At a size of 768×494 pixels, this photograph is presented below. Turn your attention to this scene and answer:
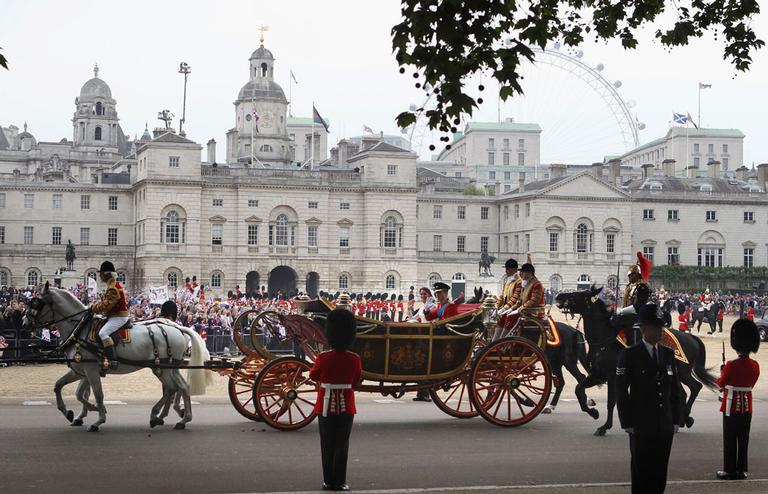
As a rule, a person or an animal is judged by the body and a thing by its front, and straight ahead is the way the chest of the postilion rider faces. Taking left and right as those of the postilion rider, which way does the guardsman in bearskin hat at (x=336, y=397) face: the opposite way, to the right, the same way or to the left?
to the right

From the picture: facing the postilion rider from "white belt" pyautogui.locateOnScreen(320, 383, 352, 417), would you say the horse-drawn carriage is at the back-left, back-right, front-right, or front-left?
front-right

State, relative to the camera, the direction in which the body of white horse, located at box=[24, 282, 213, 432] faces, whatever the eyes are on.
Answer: to the viewer's left

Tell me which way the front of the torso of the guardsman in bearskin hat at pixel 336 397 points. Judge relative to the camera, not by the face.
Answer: away from the camera

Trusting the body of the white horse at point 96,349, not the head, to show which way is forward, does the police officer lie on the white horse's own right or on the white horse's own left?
on the white horse's own left

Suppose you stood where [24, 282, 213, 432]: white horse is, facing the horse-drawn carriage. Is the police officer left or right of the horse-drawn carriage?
right

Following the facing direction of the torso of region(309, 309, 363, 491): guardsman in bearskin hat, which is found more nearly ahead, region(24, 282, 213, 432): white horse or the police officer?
the white horse

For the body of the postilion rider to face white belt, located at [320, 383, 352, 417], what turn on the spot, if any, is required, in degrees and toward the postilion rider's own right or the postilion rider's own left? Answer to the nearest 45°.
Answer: approximately 135° to the postilion rider's own left

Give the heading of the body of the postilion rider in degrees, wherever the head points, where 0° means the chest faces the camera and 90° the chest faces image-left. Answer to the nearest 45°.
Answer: approximately 90°

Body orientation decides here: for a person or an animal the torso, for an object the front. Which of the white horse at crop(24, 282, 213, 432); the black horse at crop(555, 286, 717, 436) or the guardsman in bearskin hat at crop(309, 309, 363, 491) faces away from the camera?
the guardsman in bearskin hat

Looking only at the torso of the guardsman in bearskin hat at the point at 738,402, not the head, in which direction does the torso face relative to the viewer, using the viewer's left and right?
facing away from the viewer and to the left of the viewer

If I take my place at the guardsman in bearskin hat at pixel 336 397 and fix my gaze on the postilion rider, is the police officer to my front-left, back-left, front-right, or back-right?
back-right

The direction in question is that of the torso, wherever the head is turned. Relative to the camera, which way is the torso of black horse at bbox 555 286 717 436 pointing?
to the viewer's left
